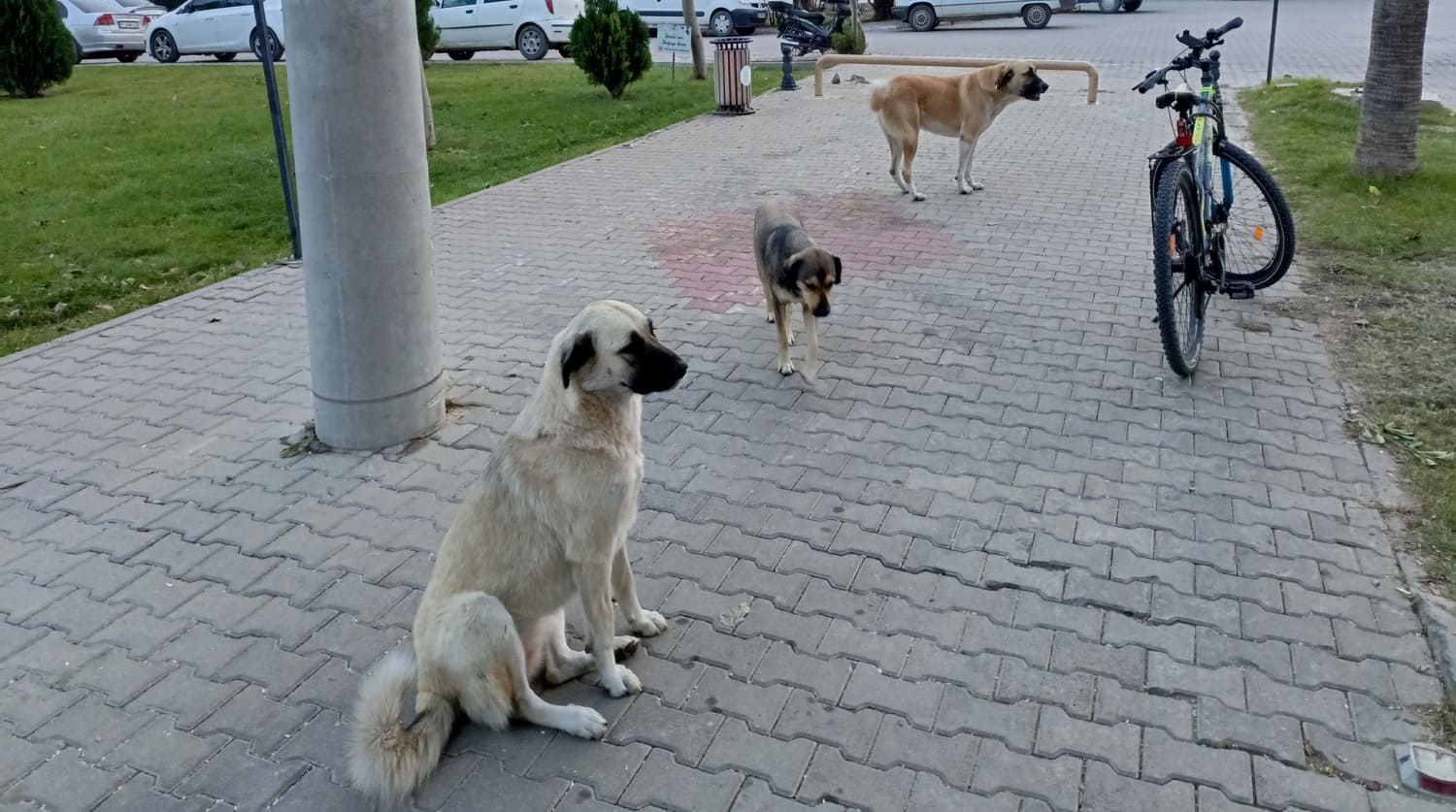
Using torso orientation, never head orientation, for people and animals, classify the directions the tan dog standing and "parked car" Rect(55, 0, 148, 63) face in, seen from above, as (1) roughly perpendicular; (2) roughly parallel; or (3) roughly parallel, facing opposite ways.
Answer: roughly parallel, facing opposite ways

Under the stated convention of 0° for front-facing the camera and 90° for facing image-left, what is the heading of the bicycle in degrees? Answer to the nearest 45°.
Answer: approximately 180°

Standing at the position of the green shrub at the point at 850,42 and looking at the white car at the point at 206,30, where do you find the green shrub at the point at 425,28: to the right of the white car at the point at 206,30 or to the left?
left

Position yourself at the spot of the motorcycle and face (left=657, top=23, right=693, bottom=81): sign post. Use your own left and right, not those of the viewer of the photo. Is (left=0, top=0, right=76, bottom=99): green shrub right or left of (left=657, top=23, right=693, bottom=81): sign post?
right

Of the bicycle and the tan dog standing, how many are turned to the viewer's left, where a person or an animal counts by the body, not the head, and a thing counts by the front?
0

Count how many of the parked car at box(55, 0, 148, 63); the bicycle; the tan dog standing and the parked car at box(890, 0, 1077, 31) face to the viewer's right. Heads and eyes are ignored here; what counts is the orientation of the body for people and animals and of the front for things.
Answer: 1

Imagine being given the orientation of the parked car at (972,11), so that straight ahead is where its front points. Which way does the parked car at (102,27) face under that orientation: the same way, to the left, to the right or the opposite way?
the same way

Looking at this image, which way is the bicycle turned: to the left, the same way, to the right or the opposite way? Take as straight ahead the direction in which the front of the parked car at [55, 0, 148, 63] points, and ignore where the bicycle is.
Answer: to the right

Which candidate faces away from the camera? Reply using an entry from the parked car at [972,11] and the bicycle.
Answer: the bicycle

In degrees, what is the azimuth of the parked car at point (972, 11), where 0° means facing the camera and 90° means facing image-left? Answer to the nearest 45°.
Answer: approximately 90°

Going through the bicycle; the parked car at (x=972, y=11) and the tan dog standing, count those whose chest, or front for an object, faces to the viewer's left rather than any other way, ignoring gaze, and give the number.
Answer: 1

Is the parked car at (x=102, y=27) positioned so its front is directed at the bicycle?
no

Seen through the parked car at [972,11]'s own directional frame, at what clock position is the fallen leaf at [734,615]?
The fallen leaf is roughly at 9 o'clock from the parked car.

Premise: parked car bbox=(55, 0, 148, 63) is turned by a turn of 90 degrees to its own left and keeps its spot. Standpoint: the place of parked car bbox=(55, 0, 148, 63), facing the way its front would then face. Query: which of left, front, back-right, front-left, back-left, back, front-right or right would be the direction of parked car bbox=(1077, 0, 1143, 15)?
back-left

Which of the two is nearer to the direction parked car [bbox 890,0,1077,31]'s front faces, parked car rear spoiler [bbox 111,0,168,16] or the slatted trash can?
the parked car rear spoiler

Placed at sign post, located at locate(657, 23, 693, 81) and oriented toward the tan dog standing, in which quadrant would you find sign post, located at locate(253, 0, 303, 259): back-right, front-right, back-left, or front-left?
front-right

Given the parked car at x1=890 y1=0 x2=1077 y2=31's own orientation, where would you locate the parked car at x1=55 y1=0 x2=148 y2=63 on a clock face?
the parked car at x1=55 y1=0 x2=148 y2=63 is roughly at 11 o'clock from the parked car at x1=890 y1=0 x2=1077 y2=31.

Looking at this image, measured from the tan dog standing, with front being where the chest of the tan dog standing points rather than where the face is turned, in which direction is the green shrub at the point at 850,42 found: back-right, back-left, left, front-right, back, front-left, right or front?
left

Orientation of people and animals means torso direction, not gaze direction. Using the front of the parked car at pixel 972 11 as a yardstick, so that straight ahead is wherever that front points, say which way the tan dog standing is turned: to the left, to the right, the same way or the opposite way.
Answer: the opposite way

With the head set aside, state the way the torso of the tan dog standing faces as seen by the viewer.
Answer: to the viewer's right
